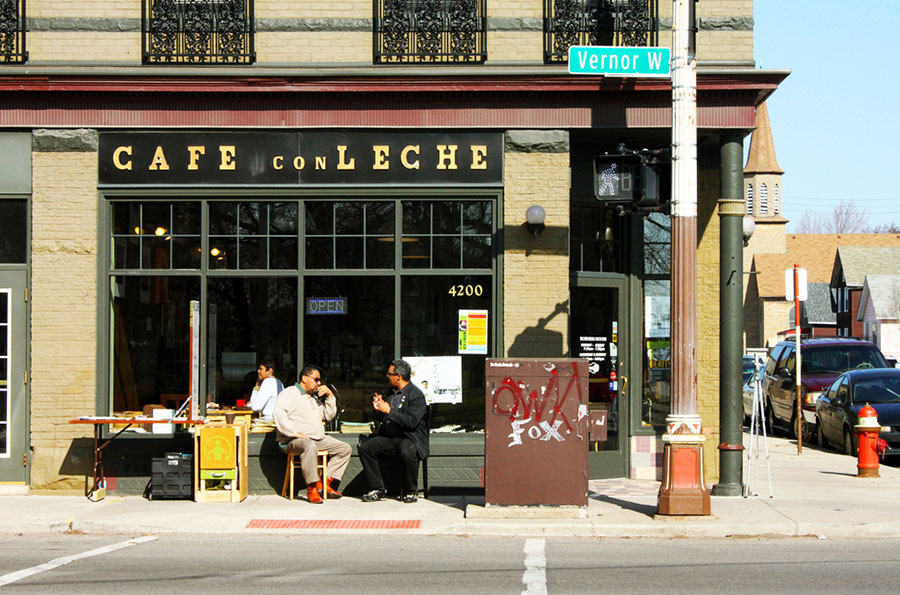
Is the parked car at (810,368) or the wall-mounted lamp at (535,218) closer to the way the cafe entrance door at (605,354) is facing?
the wall-mounted lamp

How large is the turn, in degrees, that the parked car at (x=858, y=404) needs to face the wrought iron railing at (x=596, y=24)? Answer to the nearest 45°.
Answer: approximately 45° to its right

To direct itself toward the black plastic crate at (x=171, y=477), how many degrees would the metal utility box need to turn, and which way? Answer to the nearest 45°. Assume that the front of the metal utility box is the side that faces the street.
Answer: approximately 90° to its right

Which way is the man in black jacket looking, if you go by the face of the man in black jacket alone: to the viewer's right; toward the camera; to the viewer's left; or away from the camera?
to the viewer's left

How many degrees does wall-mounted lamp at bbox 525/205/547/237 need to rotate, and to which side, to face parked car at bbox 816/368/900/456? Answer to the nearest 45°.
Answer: approximately 135° to its left

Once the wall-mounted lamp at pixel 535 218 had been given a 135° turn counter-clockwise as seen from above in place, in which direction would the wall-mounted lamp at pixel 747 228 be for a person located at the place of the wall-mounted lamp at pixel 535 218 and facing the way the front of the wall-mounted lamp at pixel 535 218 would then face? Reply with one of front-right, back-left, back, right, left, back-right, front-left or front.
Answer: front

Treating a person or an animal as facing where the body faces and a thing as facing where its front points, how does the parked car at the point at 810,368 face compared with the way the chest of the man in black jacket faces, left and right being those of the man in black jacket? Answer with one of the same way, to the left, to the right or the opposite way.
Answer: to the left
